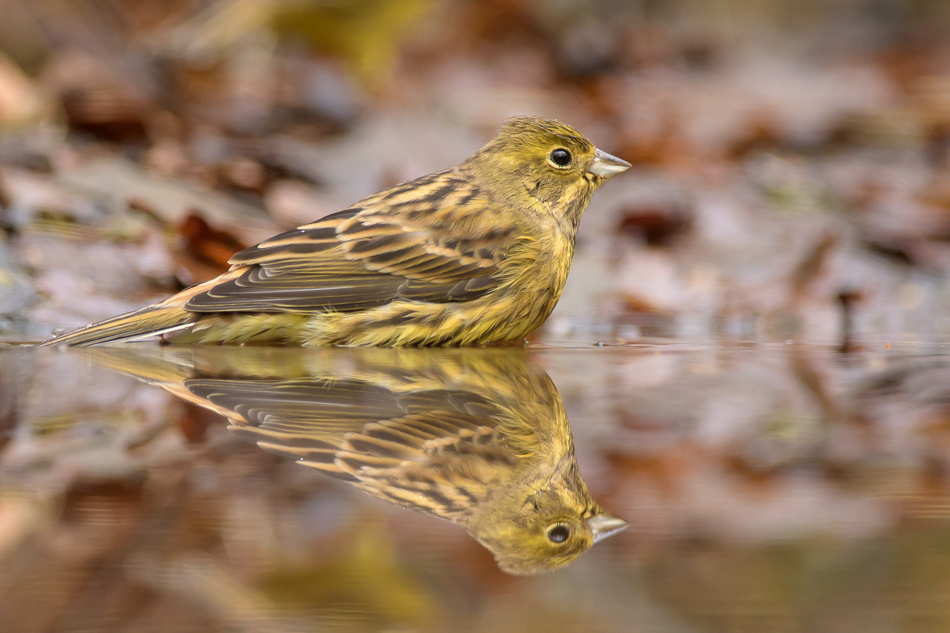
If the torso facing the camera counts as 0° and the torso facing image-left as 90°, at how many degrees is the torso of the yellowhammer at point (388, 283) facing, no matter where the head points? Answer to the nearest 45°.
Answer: approximately 270°
